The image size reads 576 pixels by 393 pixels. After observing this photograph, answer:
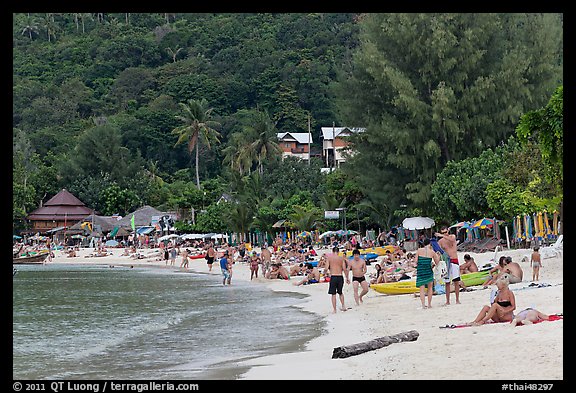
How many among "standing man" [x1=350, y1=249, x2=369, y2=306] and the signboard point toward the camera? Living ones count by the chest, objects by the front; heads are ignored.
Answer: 2

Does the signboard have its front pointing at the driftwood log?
yes

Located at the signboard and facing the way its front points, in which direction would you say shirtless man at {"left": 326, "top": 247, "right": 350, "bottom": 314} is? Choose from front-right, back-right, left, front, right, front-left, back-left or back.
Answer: front

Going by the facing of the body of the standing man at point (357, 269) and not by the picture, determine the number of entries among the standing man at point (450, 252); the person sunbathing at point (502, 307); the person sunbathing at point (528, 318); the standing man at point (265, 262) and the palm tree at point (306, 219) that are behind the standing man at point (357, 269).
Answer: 2

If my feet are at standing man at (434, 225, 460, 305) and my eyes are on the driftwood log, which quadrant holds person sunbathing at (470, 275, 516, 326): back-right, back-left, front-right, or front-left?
front-left

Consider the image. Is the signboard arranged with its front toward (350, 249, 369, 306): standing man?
yes

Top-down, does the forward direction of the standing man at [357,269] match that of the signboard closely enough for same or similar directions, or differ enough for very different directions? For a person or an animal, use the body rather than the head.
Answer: same or similar directions

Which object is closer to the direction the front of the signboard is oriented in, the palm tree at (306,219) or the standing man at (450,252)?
the standing man

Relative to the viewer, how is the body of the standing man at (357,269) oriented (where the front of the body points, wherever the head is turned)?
toward the camera

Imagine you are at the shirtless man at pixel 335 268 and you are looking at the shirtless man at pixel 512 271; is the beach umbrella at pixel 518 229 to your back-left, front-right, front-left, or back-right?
front-left

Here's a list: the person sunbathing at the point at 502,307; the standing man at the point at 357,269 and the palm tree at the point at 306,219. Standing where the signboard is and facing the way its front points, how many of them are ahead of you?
2

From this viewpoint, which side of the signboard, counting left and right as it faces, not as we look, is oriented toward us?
front
